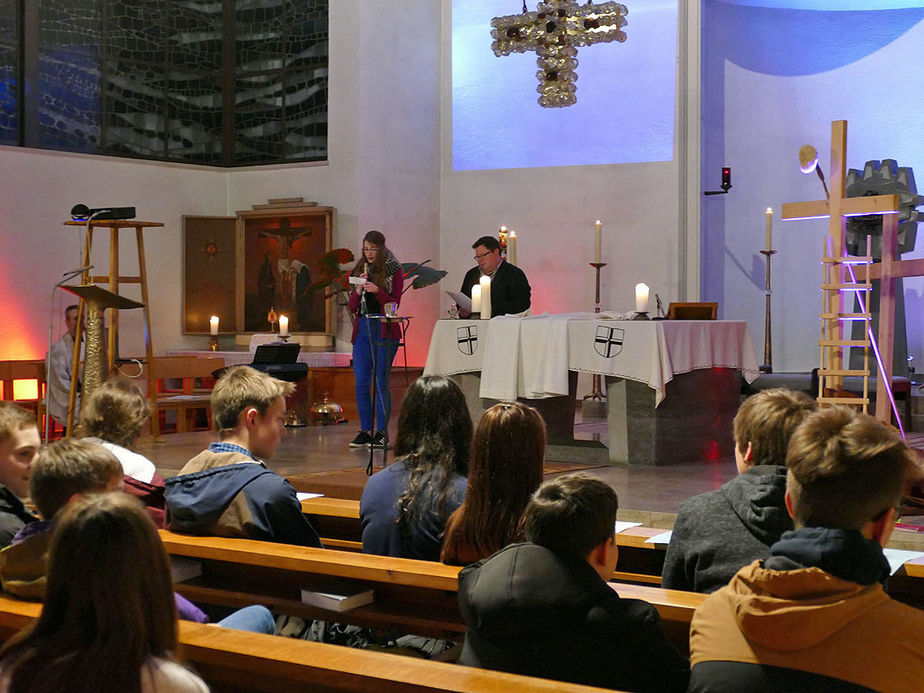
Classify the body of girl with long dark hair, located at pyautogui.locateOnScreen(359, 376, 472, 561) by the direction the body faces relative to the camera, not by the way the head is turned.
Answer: away from the camera

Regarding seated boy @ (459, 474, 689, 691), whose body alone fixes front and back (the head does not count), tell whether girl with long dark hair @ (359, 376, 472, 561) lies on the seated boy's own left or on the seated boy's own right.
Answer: on the seated boy's own left

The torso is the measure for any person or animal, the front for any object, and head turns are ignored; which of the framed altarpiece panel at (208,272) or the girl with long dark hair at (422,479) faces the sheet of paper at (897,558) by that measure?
the framed altarpiece panel

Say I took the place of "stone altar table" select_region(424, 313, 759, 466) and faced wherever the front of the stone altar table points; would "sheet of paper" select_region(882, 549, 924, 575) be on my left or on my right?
on my left

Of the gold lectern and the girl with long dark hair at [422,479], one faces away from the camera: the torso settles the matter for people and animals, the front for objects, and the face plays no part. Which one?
the girl with long dark hair

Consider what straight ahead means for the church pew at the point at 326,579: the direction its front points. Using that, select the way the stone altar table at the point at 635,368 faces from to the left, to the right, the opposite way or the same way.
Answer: the opposite way

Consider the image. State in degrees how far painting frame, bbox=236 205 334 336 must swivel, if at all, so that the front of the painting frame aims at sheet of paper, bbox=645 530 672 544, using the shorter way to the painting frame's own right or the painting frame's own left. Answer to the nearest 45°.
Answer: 0° — it already faces it

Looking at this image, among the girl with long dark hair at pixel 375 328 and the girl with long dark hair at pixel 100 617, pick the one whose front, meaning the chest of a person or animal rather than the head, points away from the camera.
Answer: the girl with long dark hair at pixel 100 617

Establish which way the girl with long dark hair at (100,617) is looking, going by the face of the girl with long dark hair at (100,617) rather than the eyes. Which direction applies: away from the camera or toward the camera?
away from the camera

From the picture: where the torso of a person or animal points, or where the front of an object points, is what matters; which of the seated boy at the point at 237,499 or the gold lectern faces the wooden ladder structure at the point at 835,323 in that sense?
the seated boy

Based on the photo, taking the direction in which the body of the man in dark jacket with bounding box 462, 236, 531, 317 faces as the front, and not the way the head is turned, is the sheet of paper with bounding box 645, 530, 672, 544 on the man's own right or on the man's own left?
on the man's own left

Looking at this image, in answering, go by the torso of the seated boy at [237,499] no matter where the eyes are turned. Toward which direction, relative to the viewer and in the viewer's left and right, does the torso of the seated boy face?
facing away from the viewer and to the right of the viewer

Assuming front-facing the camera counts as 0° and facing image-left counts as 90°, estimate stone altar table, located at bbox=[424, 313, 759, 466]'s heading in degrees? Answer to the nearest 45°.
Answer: approximately 45°

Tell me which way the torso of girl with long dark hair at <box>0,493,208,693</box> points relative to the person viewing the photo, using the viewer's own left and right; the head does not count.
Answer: facing away from the viewer
